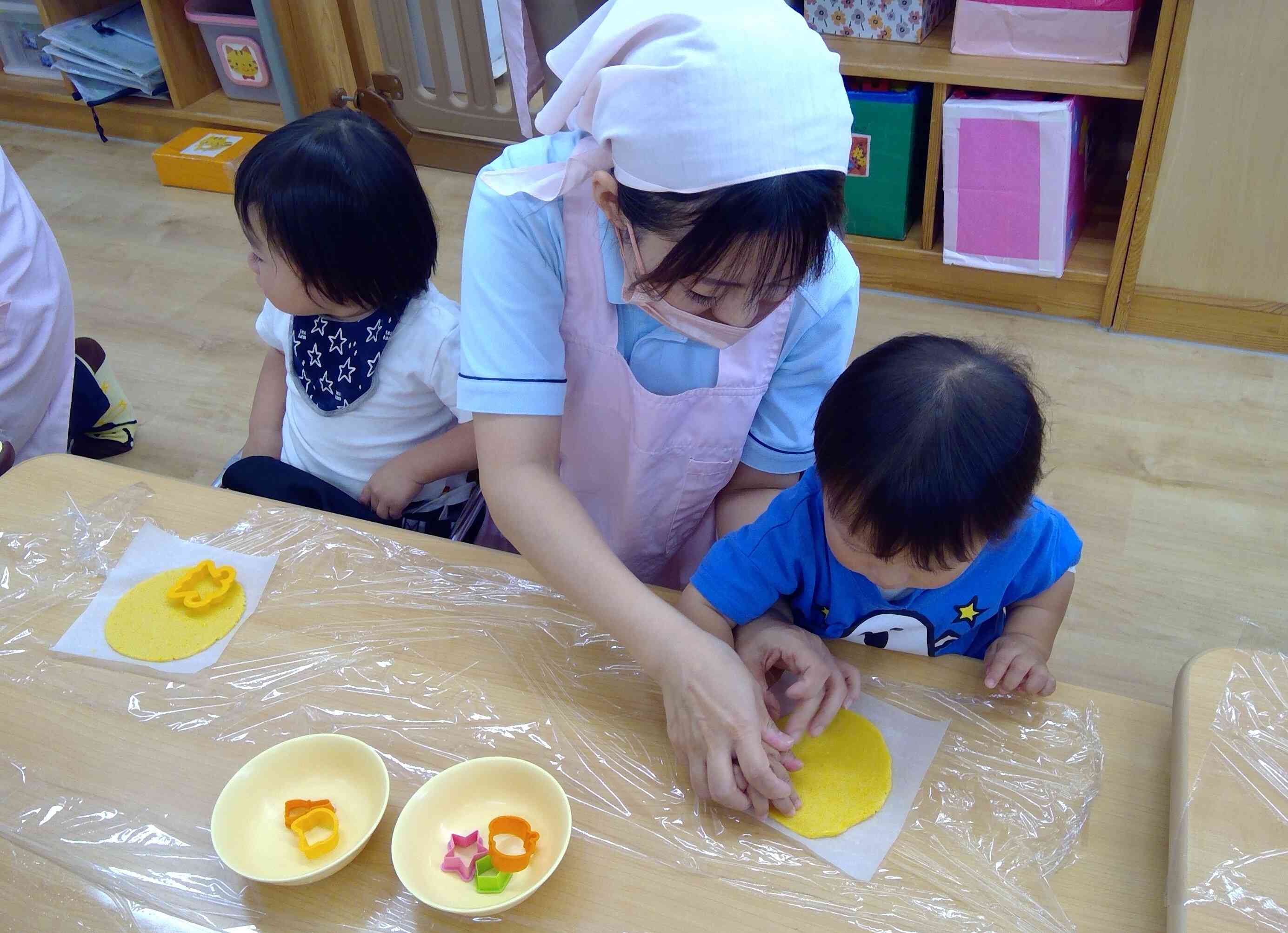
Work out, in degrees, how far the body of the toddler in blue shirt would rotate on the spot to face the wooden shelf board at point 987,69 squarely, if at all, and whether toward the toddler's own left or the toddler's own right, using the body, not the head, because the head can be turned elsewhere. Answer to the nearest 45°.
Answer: approximately 180°

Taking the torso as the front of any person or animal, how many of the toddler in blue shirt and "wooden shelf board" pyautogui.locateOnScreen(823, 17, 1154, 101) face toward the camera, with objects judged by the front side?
2

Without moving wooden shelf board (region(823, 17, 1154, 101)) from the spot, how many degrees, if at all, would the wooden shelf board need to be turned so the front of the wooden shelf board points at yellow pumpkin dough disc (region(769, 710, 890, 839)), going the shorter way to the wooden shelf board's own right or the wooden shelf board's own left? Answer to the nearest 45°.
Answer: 0° — it already faces it

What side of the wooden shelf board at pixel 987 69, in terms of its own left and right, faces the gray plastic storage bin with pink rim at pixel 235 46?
right

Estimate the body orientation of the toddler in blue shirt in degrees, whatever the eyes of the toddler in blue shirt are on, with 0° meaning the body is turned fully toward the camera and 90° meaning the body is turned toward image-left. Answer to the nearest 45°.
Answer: approximately 0°

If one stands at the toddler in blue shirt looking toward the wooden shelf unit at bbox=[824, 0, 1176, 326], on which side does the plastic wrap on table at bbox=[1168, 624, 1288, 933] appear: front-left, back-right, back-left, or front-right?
back-right

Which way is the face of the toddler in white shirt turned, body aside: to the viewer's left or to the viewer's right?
to the viewer's left

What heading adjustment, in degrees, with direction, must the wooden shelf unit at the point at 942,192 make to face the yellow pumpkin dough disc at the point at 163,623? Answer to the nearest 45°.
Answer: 0° — it already faces it
